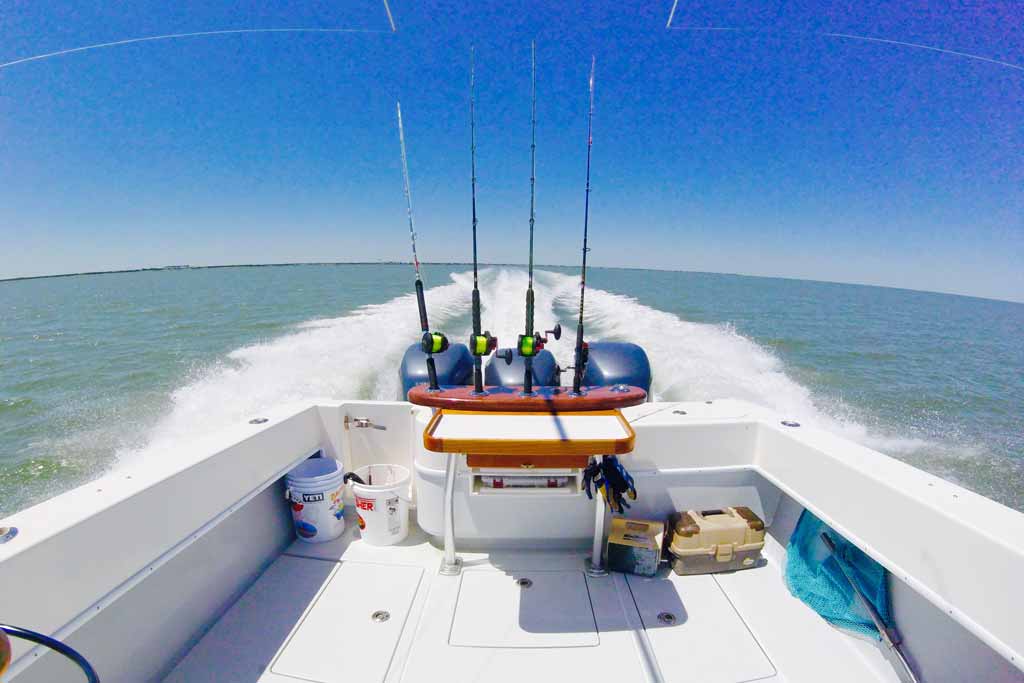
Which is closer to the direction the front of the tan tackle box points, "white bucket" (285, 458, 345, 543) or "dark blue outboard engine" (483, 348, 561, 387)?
the white bucket

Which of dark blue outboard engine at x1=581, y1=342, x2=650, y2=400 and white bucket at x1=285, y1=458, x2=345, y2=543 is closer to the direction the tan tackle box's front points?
the white bucket

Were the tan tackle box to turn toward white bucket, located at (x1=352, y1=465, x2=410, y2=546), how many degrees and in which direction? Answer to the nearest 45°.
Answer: approximately 45° to its right

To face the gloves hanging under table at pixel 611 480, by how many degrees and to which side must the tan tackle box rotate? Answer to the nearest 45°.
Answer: approximately 45° to its right

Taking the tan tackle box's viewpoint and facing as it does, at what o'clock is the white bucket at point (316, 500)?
The white bucket is roughly at 2 o'clock from the tan tackle box.

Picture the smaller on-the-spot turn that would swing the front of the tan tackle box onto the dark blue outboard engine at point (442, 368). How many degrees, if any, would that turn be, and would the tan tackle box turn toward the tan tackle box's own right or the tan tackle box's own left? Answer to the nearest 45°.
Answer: approximately 90° to the tan tackle box's own right

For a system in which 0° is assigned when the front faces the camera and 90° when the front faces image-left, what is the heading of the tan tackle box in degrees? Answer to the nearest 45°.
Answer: approximately 0°
